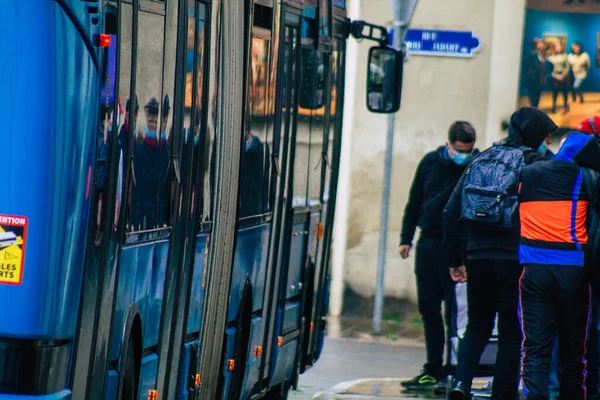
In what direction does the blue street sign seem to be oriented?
toward the camera

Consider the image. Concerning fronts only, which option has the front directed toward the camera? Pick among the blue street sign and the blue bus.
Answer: the blue street sign

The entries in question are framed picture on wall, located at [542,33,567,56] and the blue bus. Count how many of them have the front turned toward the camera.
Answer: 1

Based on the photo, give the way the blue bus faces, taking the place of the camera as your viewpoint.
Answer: facing away from the viewer and to the right of the viewer

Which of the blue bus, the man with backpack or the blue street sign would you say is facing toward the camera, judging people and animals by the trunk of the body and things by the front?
the blue street sign

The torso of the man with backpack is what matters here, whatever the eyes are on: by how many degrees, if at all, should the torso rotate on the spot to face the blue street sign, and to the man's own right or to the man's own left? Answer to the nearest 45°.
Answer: approximately 45° to the man's own left

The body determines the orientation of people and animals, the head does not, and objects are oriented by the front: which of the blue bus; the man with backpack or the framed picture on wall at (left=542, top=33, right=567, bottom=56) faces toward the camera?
the framed picture on wall

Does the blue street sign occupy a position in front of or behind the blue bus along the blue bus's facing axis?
in front
